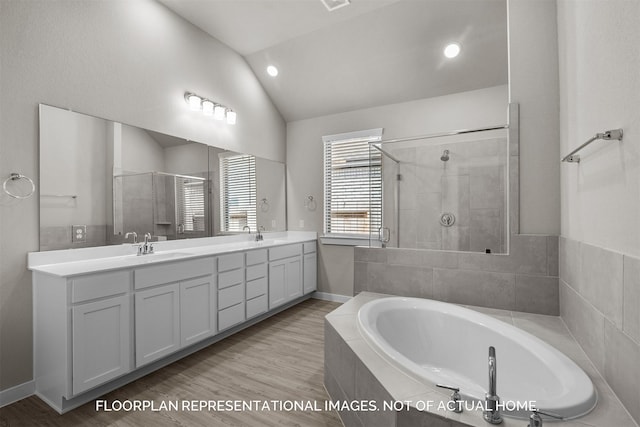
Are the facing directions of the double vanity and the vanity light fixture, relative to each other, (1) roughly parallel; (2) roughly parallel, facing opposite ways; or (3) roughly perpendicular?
roughly parallel

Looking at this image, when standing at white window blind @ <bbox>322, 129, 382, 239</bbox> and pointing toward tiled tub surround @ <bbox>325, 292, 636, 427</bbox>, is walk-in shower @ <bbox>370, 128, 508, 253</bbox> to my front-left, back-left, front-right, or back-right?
front-left

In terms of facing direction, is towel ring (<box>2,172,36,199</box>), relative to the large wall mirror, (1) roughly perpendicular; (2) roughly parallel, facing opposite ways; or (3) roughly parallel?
roughly parallel

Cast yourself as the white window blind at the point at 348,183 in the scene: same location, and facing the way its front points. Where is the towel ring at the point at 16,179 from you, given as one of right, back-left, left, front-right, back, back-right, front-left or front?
front

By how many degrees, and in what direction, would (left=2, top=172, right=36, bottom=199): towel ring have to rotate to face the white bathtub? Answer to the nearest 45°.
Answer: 0° — it already faces it

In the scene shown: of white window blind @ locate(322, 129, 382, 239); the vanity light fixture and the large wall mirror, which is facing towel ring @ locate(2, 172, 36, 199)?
the white window blind

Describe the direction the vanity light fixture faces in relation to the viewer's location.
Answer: facing the viewer and to the right of the viewer

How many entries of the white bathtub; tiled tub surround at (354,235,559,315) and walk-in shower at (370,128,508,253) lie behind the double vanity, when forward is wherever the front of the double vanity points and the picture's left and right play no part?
0

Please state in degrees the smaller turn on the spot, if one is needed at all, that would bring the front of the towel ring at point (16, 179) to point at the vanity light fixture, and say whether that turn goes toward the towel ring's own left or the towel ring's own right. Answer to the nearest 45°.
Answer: approximately 45° to the towel ring's own left

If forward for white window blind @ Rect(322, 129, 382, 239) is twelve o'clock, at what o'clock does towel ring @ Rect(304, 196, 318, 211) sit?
The towel ring is roughly at 2 o'clock from the white window blind.

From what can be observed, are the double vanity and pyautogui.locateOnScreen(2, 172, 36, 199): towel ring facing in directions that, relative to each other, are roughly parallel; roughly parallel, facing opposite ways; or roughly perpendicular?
roughly parallel

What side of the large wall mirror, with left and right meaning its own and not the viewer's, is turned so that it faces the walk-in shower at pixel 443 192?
front

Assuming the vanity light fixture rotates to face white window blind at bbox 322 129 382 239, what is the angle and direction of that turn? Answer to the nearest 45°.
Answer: approximately 45° to its left

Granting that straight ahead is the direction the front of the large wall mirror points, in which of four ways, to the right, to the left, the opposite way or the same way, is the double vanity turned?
the same way

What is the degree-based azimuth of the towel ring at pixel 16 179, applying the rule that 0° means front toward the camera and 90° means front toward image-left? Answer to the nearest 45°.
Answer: approximately 315°

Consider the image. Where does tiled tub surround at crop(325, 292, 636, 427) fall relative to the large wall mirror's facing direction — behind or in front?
in front

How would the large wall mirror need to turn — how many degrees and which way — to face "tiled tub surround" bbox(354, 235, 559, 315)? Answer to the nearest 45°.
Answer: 0° — it already faces it
